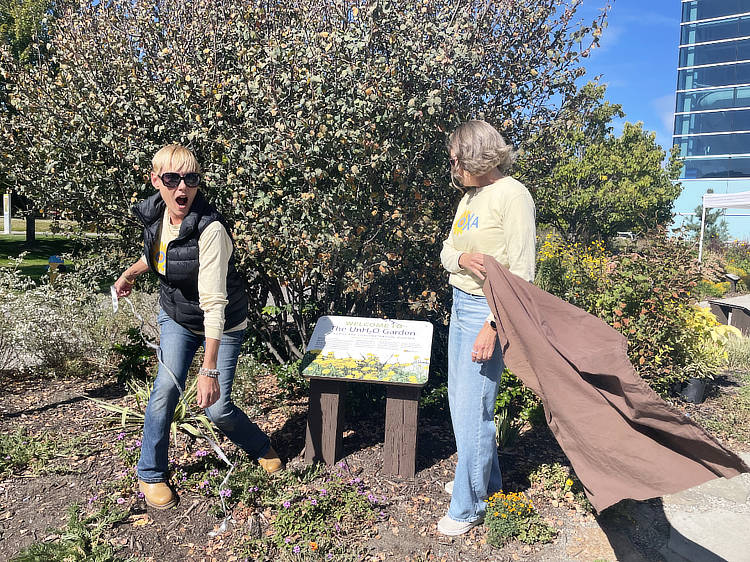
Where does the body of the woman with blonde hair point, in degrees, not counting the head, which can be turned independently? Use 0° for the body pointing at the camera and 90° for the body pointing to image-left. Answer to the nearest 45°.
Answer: approximately 45°

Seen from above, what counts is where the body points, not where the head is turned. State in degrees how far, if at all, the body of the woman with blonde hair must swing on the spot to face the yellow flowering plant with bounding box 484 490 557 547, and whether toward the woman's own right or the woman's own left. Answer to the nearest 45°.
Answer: approximately 135° to the woman's own left

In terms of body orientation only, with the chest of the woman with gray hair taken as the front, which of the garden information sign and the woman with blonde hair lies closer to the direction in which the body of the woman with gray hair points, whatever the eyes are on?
the woman with blonde hair

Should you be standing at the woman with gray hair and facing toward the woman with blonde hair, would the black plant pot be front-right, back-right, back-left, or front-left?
back-right

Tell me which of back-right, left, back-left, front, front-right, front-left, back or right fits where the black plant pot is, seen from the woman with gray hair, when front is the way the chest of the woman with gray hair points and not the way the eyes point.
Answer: back

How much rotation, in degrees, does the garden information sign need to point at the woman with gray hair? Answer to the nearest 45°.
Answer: approximately 45° to its left
